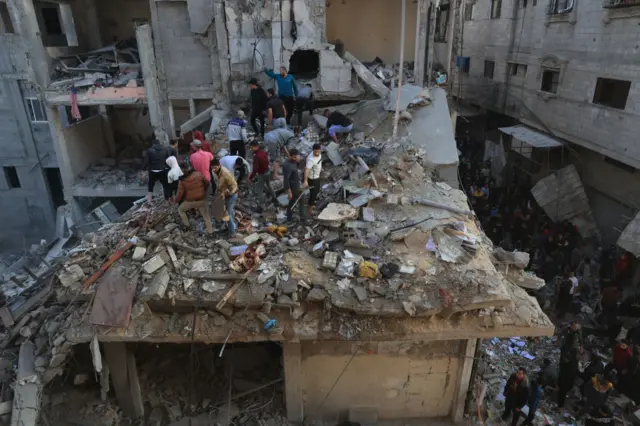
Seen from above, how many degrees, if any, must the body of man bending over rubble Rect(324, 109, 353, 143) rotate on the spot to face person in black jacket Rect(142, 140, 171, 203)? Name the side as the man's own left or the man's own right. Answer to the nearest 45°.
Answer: approximately 45° to the man's own left

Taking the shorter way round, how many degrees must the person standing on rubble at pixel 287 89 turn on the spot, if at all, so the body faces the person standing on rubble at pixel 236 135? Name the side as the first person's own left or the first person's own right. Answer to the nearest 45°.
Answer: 0° — they already face them

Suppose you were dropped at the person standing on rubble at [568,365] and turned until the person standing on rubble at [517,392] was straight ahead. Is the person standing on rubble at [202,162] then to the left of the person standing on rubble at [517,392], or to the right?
right

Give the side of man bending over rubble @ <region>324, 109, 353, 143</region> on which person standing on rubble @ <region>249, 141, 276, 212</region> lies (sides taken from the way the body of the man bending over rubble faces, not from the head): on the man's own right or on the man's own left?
on the man's own left

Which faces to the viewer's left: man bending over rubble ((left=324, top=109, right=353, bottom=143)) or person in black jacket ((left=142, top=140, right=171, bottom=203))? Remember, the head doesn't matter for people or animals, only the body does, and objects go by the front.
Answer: the man bending over rubble

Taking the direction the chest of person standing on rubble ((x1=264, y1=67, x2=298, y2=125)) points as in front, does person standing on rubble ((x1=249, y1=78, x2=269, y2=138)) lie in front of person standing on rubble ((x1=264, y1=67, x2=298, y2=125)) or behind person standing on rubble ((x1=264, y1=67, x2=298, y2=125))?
in front

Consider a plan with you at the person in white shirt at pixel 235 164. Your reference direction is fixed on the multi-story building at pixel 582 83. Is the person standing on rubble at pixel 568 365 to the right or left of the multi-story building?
right

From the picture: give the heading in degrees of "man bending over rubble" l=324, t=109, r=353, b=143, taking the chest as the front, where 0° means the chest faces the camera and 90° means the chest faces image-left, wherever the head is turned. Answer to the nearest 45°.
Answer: approximately 90°

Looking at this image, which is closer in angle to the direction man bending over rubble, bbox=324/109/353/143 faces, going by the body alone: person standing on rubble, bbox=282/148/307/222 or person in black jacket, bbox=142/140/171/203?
the person in black jacket

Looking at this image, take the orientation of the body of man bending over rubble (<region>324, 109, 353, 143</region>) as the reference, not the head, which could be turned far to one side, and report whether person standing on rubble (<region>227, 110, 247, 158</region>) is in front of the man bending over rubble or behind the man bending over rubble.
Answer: in front

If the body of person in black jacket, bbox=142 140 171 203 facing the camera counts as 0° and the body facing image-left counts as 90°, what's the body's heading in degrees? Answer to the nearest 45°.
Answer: approximately 180°
